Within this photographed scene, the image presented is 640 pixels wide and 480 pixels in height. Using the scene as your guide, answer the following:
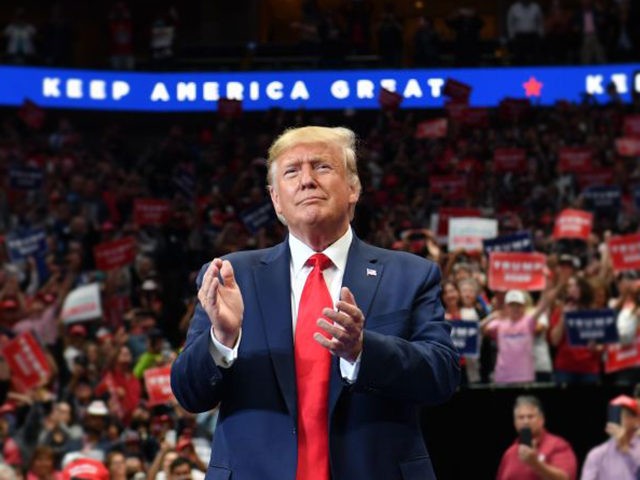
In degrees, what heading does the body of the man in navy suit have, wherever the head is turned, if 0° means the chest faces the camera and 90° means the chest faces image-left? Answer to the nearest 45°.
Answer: approximately 0°

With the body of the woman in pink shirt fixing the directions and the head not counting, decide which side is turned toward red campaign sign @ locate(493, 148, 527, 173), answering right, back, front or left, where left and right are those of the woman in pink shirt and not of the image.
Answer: back

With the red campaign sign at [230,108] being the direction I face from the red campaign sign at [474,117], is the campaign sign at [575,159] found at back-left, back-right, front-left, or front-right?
back-left

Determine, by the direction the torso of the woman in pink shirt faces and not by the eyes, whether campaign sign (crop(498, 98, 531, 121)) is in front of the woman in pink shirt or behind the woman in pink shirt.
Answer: behind
